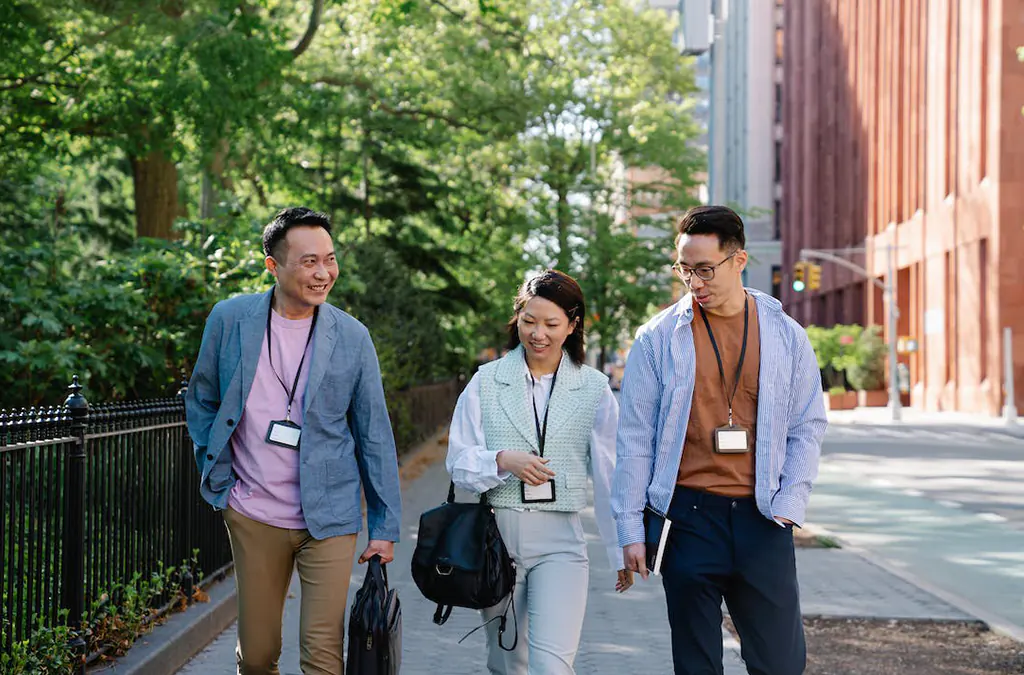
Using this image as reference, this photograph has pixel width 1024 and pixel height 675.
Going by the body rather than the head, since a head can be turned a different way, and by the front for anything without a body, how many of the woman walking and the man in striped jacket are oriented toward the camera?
2

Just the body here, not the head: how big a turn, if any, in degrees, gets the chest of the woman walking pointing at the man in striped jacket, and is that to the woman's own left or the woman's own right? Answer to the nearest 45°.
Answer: approximately 45° to the woman's own left

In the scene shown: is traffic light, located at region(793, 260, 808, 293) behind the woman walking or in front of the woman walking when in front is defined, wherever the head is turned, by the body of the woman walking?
behind

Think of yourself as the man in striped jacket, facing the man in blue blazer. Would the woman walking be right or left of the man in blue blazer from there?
right

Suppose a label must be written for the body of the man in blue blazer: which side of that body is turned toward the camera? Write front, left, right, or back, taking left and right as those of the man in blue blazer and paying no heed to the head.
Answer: front

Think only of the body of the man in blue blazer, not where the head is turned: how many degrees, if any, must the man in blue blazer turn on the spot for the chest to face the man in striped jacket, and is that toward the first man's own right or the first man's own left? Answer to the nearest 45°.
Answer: approximately 90° to the first man's own left

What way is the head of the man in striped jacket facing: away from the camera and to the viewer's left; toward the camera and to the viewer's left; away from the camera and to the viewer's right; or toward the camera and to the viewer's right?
toward the camera and to the viewer's left

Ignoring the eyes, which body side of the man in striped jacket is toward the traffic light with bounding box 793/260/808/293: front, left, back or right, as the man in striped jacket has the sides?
back

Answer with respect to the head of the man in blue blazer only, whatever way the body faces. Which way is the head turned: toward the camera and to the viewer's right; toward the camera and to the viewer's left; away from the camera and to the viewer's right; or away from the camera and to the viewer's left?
toward the camera and to the viewer's right

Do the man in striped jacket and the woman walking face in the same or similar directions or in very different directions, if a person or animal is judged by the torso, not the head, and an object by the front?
same or similar directions

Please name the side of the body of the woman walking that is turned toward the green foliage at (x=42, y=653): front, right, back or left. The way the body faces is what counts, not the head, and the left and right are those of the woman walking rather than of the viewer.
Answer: right

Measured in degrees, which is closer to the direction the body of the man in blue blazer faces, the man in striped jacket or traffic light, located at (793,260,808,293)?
the man in striped jacket

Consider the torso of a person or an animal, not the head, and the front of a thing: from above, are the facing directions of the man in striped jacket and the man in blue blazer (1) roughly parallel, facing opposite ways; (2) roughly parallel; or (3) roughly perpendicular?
roughly parallel

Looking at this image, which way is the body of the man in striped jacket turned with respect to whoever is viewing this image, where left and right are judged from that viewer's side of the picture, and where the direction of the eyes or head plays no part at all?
facing the viewer

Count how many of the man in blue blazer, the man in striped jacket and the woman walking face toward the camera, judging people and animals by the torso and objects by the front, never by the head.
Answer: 3
